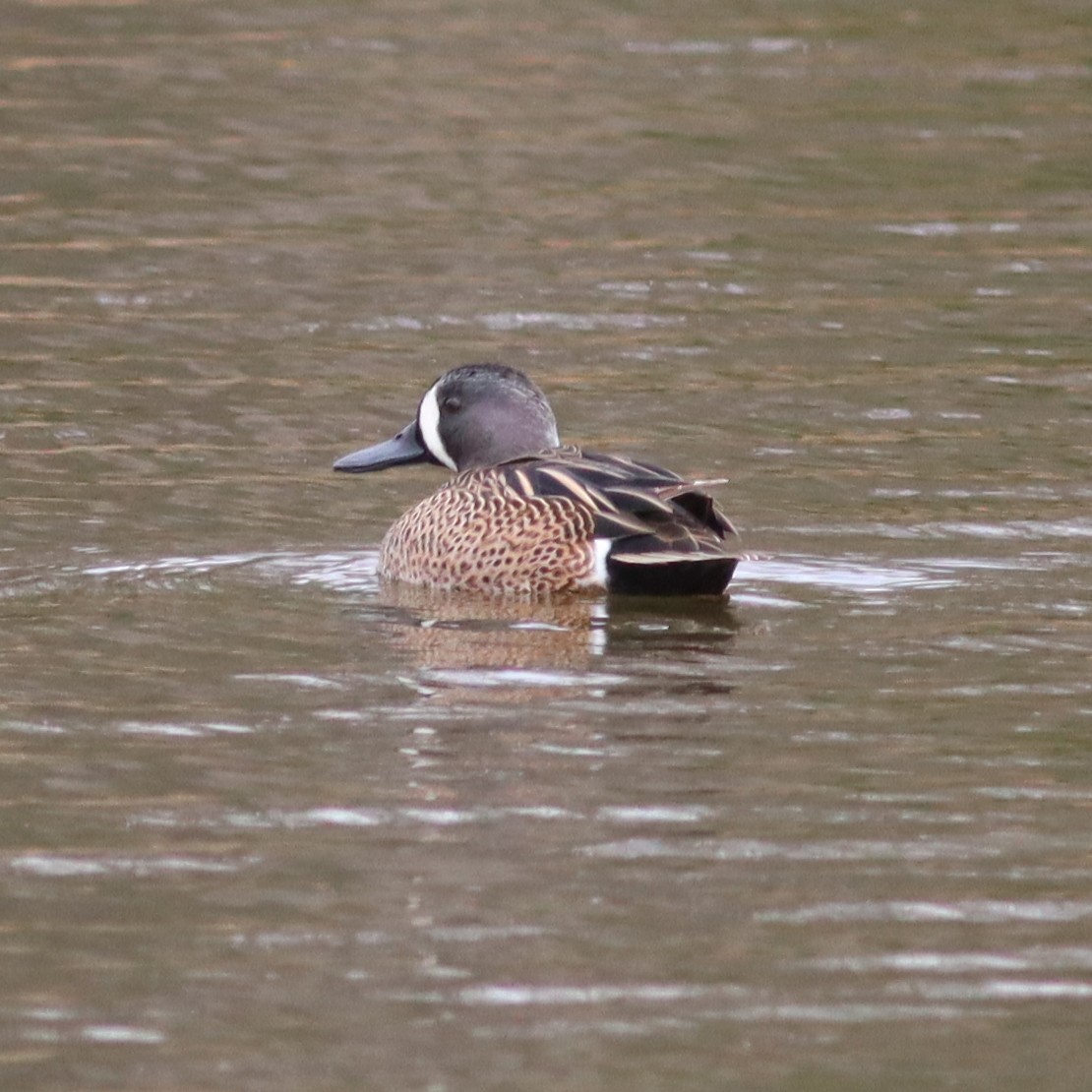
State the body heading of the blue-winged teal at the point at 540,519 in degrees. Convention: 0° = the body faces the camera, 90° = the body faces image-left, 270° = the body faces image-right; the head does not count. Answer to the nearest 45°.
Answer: approximately 90°
